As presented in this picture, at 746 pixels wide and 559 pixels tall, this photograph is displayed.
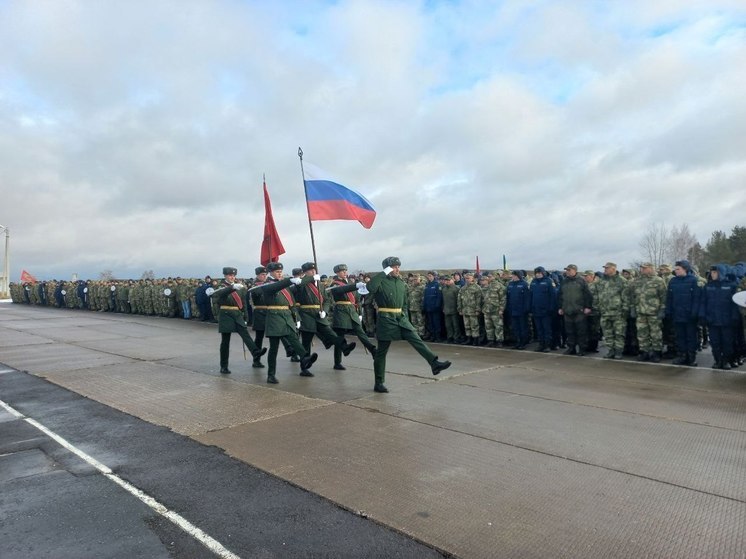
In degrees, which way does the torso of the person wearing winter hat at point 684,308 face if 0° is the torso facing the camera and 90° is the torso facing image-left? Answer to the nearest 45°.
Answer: approximately 45°
